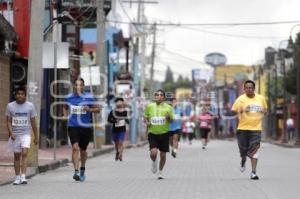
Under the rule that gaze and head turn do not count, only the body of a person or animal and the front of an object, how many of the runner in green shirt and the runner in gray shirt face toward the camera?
2

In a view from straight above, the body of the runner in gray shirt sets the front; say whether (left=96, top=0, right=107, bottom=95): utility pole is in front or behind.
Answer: behind

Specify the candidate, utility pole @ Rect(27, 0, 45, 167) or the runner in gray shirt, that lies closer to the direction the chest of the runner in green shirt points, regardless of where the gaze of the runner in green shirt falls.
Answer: the runner in gray shirt

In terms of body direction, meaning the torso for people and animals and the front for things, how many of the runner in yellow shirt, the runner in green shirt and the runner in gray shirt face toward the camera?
3

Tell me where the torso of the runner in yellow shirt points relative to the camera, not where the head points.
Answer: toward the camera

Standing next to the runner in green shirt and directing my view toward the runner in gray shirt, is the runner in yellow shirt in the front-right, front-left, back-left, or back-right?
back-left

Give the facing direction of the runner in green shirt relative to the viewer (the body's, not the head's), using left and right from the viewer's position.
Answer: facing the viewer

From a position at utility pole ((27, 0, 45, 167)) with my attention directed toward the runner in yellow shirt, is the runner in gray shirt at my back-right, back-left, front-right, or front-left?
front-right

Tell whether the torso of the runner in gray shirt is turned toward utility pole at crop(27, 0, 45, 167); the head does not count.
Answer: no

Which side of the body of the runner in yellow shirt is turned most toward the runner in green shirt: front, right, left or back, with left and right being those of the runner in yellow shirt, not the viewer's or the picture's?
right

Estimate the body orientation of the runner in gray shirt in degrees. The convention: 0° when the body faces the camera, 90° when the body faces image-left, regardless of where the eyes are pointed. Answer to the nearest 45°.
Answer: approximately 0°

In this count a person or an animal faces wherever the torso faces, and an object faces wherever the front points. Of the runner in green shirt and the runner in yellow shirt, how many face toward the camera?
2

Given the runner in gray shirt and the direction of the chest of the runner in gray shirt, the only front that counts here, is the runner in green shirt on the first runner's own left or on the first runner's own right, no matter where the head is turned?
on the first runner's own left

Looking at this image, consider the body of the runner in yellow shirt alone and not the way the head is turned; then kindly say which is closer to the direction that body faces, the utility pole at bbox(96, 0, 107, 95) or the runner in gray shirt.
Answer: the runner in gray shirt

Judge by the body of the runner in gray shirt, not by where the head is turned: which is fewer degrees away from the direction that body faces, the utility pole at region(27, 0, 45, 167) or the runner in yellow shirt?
the runner in yellow shirt
